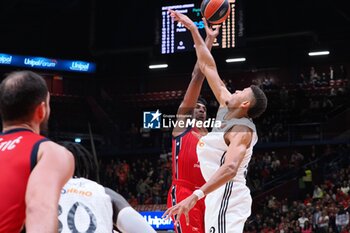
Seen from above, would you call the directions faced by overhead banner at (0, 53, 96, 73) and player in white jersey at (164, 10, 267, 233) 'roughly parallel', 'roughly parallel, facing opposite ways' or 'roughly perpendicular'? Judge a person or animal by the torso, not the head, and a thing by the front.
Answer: roughly perpendicular

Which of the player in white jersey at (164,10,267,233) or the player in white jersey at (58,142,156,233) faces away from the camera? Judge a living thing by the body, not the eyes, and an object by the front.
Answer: the player in white jersey at (58,142,156,233)

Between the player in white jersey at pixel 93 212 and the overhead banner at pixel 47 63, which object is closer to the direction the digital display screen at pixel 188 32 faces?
the player in white jersey

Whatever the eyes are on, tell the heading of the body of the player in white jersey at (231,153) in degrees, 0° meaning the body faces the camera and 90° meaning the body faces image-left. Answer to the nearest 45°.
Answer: approximately 90°

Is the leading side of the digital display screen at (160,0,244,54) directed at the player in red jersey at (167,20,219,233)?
yes

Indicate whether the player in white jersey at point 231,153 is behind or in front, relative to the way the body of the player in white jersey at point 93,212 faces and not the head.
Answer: in front

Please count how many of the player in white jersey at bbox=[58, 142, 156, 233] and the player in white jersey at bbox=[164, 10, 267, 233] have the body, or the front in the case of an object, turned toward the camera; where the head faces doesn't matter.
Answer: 0

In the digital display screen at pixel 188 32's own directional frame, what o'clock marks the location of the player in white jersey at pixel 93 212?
The player in white jersey is roughly at 12 o'clock from the digital display screen.

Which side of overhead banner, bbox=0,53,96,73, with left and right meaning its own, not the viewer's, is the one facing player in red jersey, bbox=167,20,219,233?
front

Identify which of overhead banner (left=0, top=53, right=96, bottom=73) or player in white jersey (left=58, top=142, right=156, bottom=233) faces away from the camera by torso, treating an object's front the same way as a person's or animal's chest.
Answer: the player in white jersey

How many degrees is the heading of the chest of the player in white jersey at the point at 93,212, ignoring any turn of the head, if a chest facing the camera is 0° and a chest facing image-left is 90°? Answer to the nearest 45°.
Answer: approximately 180°
